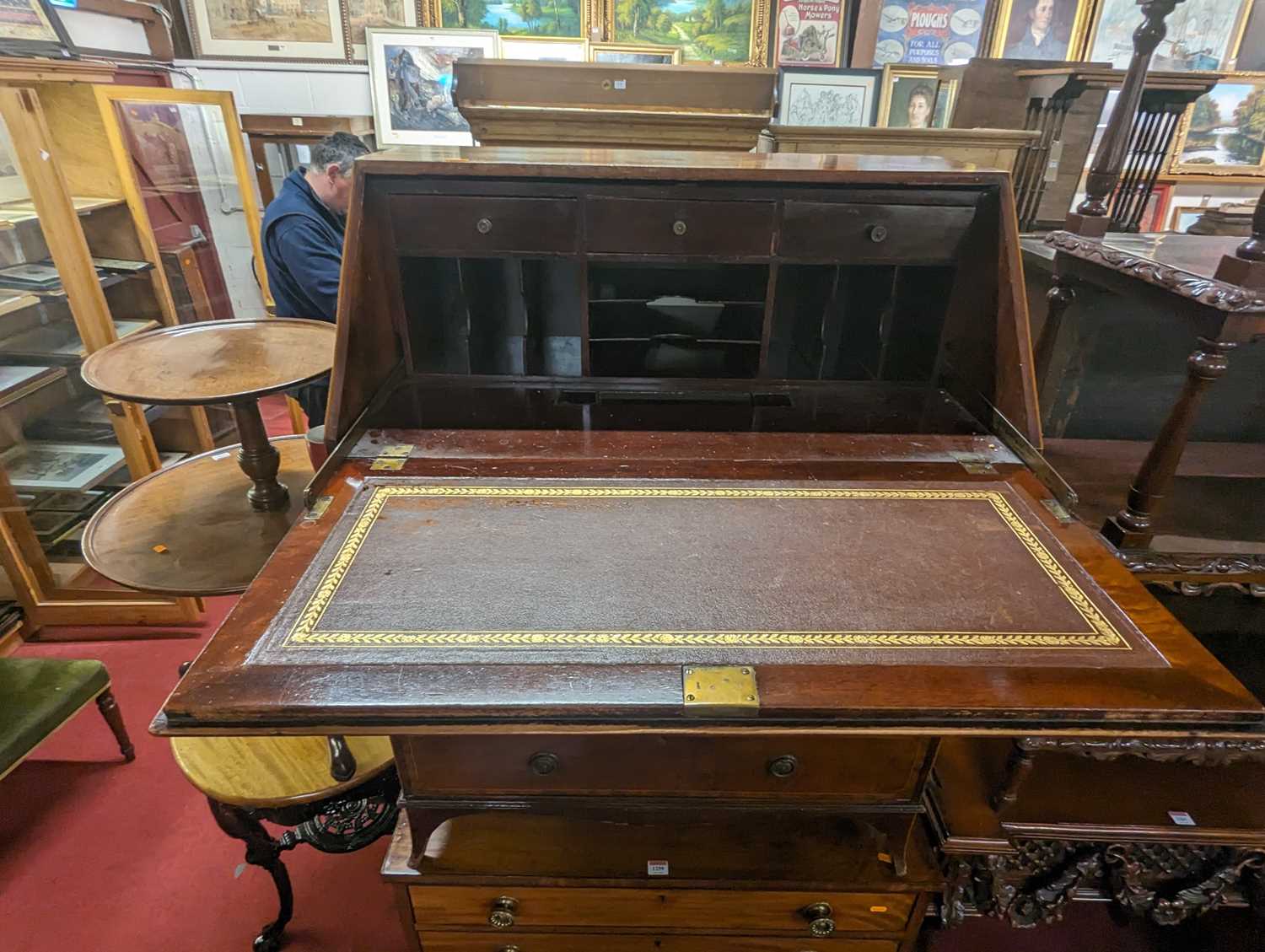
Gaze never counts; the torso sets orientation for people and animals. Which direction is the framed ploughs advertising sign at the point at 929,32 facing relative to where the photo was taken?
toward the camera

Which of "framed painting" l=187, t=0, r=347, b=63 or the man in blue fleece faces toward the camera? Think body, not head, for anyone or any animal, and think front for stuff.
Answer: the framed painting

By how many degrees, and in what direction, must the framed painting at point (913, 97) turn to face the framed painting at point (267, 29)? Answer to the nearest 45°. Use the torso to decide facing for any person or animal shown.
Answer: approximately 90° to its right

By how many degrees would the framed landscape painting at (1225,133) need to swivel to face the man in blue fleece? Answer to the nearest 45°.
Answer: approximately 45° to its right

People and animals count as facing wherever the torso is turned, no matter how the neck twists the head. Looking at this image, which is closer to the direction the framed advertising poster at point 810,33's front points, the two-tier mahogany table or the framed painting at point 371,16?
the two-tier mahogany table

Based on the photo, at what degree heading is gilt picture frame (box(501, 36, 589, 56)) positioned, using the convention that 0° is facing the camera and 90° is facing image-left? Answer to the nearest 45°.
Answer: approximately 0°

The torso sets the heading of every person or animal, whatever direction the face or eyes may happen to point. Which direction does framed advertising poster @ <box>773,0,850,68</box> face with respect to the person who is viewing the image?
facing the viewer

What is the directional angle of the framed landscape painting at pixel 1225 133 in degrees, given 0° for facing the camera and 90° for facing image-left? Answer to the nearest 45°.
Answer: approximately 0°

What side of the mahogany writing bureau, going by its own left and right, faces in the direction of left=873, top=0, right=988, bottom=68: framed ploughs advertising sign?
back

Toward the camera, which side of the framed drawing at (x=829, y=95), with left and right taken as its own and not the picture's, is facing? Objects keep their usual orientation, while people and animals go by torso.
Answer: front

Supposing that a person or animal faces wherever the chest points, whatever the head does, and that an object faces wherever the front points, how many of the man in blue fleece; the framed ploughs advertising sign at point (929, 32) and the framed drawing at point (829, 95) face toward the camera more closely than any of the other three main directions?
2

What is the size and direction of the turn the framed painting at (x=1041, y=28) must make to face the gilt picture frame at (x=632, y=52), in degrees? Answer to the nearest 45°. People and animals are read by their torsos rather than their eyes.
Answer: approximately 45° to its right

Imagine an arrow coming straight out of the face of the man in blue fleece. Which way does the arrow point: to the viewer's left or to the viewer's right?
to the viewer's right

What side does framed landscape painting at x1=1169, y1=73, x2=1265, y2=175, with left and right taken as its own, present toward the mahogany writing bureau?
front
